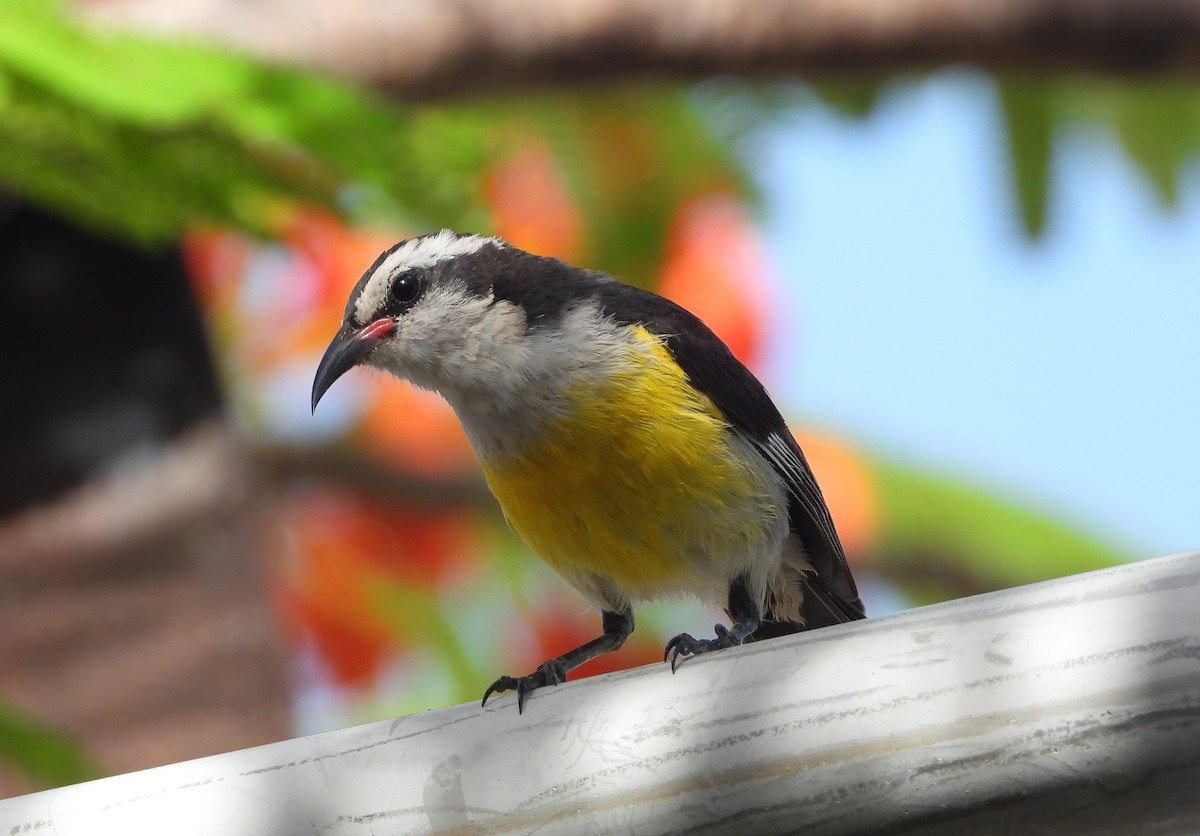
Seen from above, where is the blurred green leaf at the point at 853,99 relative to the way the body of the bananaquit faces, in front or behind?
behind

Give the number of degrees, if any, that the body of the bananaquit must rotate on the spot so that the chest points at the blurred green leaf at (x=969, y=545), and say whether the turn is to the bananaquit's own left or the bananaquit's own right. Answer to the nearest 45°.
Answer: approximately 180°

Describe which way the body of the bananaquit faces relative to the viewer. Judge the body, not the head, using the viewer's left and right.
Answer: facing the viewer and to the left of the viewer

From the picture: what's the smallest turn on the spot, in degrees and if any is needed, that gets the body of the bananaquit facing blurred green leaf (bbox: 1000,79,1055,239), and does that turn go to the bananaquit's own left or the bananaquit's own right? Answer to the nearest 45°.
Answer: approximately 180°

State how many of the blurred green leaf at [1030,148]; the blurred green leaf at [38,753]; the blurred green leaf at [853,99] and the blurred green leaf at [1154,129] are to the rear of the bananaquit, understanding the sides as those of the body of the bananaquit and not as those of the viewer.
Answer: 3

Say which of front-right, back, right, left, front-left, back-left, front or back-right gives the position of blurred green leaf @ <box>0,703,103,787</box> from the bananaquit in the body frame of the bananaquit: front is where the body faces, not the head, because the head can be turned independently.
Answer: front-right

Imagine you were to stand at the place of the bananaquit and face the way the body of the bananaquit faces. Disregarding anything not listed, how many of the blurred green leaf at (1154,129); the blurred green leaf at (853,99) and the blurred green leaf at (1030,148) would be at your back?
3

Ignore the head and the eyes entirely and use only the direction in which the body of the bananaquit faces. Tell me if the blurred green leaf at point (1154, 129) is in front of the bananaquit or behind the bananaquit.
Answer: behind

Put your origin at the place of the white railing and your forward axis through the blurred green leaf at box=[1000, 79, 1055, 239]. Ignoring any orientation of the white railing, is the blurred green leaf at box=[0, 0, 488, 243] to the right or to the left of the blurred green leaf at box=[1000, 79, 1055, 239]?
left
